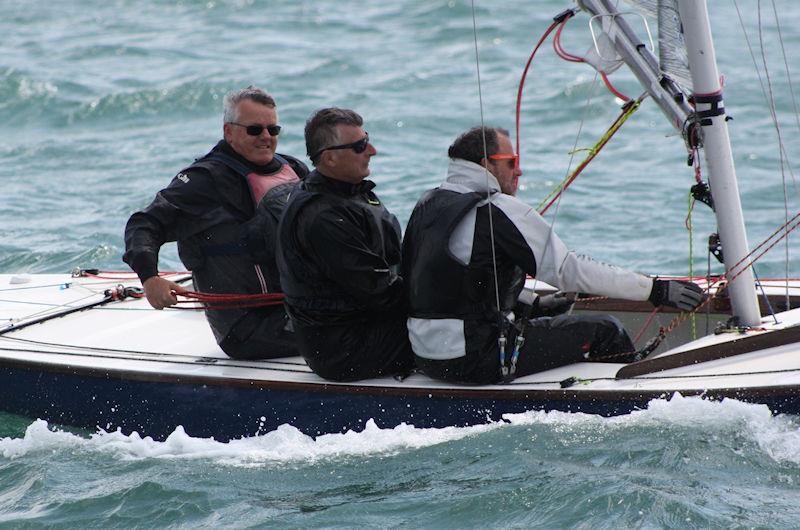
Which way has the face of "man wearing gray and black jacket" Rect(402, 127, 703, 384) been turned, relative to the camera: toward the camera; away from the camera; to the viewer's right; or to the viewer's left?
to the viewer's right

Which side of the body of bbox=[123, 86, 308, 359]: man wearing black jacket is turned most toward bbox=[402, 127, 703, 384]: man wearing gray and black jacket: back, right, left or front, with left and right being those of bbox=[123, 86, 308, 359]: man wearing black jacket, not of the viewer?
front

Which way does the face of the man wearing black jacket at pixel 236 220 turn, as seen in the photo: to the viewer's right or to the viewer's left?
to the viewer's right

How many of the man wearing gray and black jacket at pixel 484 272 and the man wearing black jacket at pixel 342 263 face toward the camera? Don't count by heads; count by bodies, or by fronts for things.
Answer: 0

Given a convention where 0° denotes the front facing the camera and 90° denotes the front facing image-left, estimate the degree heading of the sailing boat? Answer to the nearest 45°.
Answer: approximately 270°

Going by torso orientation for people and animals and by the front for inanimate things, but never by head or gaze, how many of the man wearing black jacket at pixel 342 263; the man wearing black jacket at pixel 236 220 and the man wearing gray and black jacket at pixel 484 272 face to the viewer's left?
0

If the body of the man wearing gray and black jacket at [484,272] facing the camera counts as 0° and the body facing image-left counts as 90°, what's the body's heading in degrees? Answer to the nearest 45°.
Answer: approximately 225°

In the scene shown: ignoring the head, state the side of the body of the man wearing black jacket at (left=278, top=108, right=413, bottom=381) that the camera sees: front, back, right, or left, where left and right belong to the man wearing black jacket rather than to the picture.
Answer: right

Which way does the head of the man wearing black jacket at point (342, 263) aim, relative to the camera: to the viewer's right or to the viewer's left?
to the viewer's right

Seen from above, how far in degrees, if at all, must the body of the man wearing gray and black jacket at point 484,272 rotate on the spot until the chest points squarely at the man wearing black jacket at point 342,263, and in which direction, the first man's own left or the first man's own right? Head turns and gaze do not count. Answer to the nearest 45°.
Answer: approximately 135° to the first man's own left
